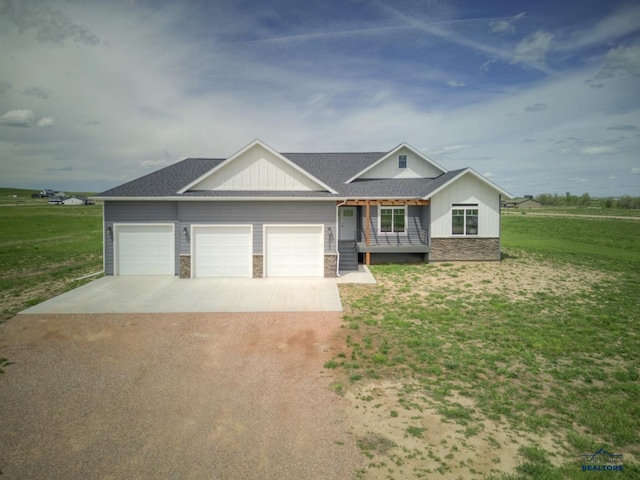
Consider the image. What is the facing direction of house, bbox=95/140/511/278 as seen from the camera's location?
facing the viewer
